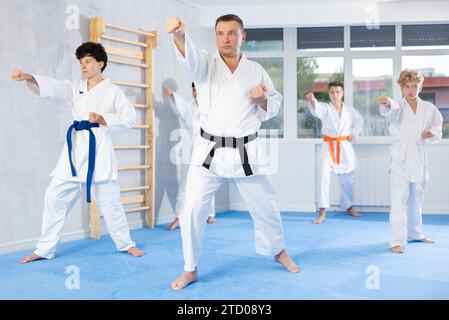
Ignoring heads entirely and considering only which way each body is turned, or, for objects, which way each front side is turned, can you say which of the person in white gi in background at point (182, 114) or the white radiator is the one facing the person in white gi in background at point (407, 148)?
the white radiator

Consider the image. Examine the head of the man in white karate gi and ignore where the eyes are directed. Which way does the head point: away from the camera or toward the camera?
toward the camera

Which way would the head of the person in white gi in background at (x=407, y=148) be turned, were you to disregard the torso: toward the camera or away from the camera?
toward the camera

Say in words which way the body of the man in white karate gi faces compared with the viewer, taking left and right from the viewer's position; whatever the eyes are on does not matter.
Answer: facing the viewer

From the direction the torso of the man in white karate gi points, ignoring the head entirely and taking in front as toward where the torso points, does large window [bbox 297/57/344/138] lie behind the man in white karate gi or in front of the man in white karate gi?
behind

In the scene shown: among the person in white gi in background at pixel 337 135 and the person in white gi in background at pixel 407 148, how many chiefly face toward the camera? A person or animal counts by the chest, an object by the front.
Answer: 2

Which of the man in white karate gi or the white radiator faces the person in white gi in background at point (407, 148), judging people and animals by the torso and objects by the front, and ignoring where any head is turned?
the white radiator

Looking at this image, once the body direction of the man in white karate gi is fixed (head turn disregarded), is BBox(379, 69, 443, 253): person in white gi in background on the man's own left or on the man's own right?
on the man's own left

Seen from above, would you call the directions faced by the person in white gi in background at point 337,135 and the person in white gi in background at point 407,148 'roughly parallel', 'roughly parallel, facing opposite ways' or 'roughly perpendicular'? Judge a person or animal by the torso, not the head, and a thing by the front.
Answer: roughly parallel

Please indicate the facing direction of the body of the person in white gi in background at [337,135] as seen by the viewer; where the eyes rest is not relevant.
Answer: toward the camera
